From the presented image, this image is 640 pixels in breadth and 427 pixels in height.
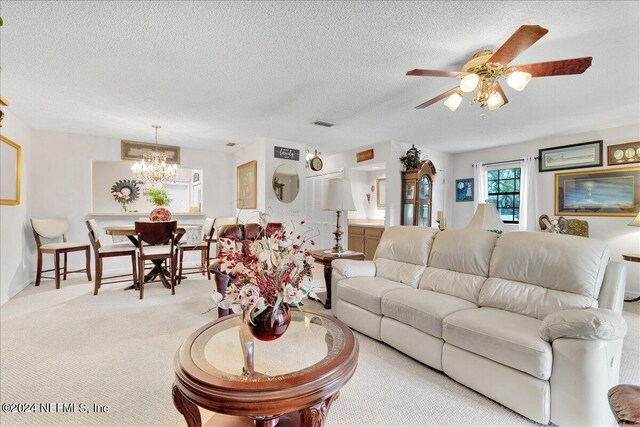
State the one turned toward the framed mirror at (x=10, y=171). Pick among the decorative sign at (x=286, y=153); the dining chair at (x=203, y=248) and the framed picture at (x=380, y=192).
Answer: the dining chair

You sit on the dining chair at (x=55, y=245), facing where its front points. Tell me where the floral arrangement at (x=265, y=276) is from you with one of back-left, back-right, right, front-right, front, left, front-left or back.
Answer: front-right

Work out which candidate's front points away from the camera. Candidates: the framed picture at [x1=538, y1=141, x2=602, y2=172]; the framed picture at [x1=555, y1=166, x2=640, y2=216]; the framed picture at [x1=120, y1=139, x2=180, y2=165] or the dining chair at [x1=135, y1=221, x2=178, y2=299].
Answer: the dining chair

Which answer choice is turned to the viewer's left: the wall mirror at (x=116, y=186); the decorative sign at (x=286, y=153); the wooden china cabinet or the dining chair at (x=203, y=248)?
the dining chair

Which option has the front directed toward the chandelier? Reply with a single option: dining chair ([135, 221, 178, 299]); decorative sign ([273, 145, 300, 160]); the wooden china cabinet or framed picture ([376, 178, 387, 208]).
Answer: the dining chair

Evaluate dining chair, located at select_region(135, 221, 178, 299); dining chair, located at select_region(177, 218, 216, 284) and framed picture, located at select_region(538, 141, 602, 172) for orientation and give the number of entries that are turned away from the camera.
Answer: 1

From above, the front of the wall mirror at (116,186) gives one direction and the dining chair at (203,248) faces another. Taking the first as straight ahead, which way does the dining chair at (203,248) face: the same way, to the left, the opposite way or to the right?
to the right

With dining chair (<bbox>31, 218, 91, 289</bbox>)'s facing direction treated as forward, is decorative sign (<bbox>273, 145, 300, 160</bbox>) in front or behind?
in front

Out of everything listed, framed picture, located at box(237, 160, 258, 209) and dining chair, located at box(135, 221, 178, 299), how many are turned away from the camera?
1

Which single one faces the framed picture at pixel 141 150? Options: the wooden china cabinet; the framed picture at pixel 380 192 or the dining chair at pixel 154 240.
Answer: the dining chair

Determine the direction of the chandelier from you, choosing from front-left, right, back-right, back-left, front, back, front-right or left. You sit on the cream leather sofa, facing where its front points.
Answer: front-right

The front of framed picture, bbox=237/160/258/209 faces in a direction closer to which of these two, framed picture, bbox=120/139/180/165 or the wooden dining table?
the wooden dining table

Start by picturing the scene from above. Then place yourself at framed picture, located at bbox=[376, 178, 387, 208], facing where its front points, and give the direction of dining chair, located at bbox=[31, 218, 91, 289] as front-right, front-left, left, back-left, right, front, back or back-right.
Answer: right

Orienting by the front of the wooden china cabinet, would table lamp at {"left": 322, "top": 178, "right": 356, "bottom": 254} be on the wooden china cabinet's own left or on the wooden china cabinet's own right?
on the wooden china cabinet's own right
